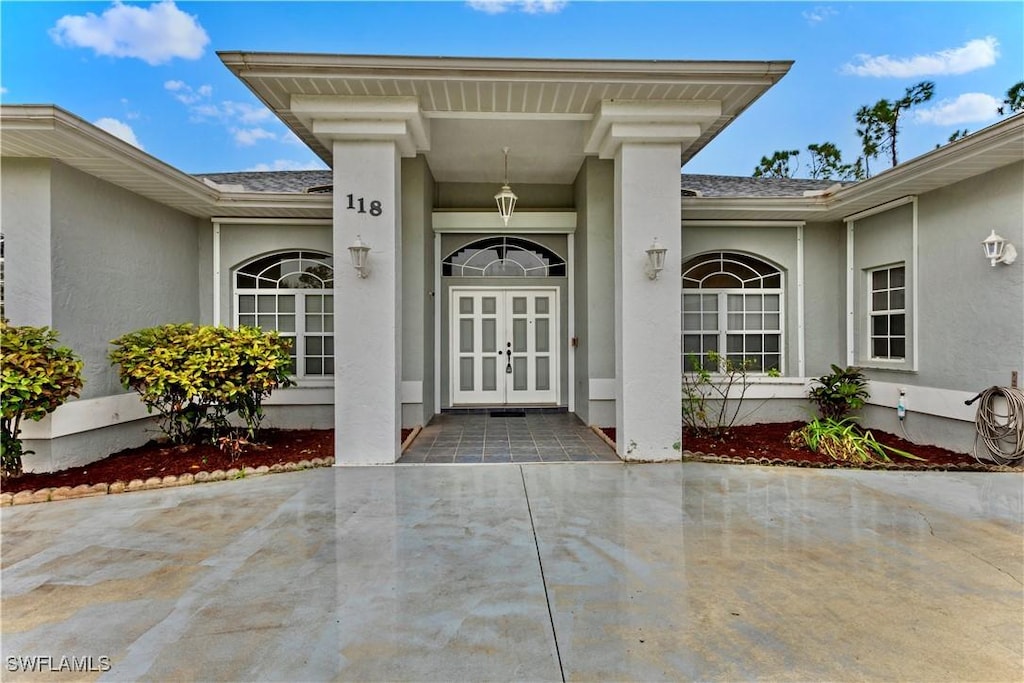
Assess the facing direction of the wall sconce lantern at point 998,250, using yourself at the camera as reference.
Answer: facing the viewer and to the left of the viewer

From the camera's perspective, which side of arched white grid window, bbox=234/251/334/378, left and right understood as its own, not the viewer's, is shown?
front

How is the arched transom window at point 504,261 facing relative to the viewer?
toward the camera

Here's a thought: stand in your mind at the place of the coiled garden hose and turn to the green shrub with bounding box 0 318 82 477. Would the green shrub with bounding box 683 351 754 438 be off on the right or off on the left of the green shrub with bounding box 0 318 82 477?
right

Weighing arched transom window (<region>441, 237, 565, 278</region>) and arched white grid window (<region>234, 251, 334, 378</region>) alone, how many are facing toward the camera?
2

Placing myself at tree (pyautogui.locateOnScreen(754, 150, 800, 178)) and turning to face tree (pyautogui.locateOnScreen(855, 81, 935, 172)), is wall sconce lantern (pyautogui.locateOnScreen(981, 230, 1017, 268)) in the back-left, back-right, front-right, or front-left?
front-right

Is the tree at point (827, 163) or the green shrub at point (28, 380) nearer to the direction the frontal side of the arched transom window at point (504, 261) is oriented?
the green shrub

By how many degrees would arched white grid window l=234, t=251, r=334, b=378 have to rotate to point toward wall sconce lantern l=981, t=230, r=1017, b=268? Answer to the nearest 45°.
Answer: approximately 45° to its left

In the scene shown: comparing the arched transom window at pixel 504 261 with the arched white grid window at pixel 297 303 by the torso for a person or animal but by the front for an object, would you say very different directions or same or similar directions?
same or similar directions

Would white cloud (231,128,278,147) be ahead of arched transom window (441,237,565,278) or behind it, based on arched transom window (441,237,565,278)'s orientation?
behind

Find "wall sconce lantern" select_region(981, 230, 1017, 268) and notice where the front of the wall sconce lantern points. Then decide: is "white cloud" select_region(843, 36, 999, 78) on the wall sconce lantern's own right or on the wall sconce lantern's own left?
on the wall sconce lantern's own right

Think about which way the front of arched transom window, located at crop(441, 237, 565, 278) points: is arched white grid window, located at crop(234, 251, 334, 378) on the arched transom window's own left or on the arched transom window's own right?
on the arched transom window's own right
